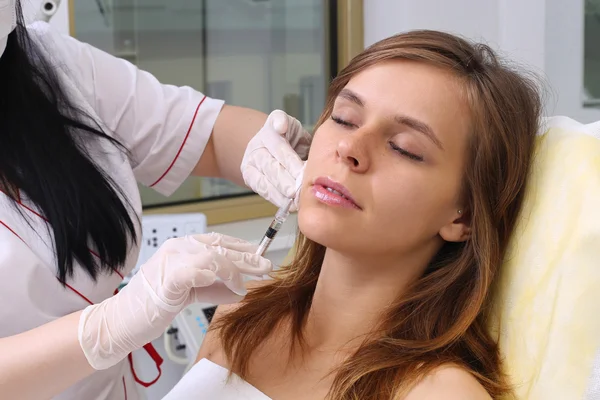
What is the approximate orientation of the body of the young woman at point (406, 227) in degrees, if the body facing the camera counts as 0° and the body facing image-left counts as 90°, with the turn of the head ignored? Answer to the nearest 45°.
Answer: approximately 45°
